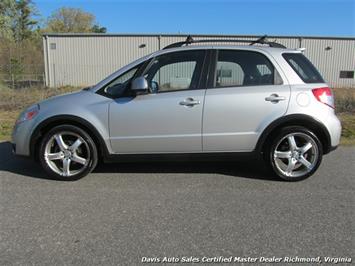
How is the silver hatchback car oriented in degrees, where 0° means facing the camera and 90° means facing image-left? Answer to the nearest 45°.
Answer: approximately 90°

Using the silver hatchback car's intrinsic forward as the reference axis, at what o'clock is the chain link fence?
The chain link fence is roughly at 2 o'clock from the silver hatchback car.

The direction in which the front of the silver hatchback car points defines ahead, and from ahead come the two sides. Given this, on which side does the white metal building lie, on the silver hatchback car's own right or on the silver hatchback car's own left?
on the silver hatchback car's own right
